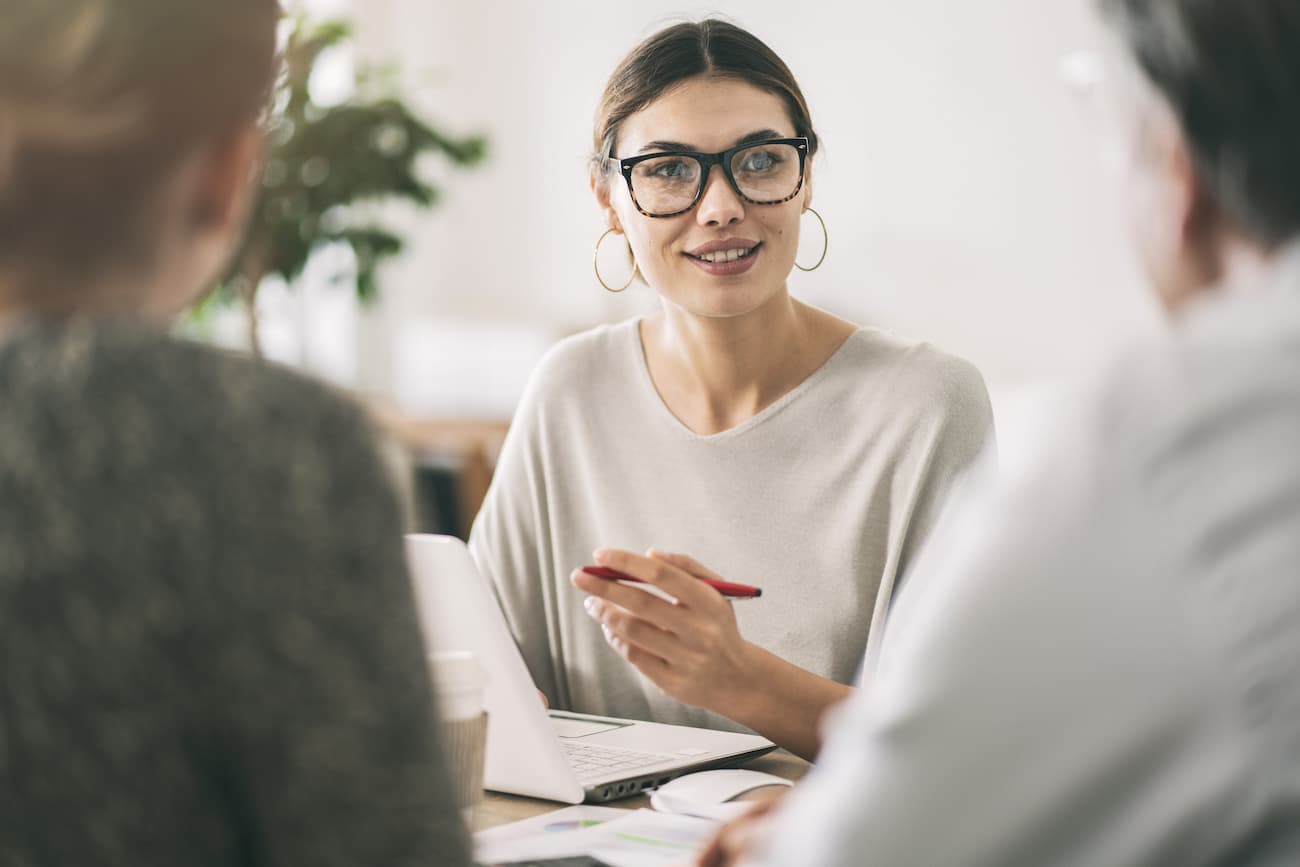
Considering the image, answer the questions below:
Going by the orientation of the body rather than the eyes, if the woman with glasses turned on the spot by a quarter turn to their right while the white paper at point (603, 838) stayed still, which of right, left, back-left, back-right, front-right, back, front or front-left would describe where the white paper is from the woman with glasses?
left

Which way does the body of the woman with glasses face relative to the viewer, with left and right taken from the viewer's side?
facing the viewer

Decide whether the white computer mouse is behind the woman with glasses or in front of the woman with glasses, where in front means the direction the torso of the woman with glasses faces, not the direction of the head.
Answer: in front

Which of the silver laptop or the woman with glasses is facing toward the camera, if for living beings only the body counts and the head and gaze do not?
the woman with glasses

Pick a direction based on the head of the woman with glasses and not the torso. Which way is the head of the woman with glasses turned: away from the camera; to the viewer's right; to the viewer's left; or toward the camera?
toward the camera

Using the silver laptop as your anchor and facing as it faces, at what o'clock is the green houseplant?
The green houseplant is roughly at 10 o'clock from the silver laptop.

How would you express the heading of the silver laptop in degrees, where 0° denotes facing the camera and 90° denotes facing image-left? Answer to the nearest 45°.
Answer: approximately 225°

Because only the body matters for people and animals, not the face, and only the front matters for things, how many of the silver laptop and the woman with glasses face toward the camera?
1

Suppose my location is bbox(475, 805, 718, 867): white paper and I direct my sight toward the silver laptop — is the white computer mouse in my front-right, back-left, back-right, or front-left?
front-right

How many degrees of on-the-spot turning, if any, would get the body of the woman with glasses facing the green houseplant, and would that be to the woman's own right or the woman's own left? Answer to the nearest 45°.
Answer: approximately 135° to the woman's own right
